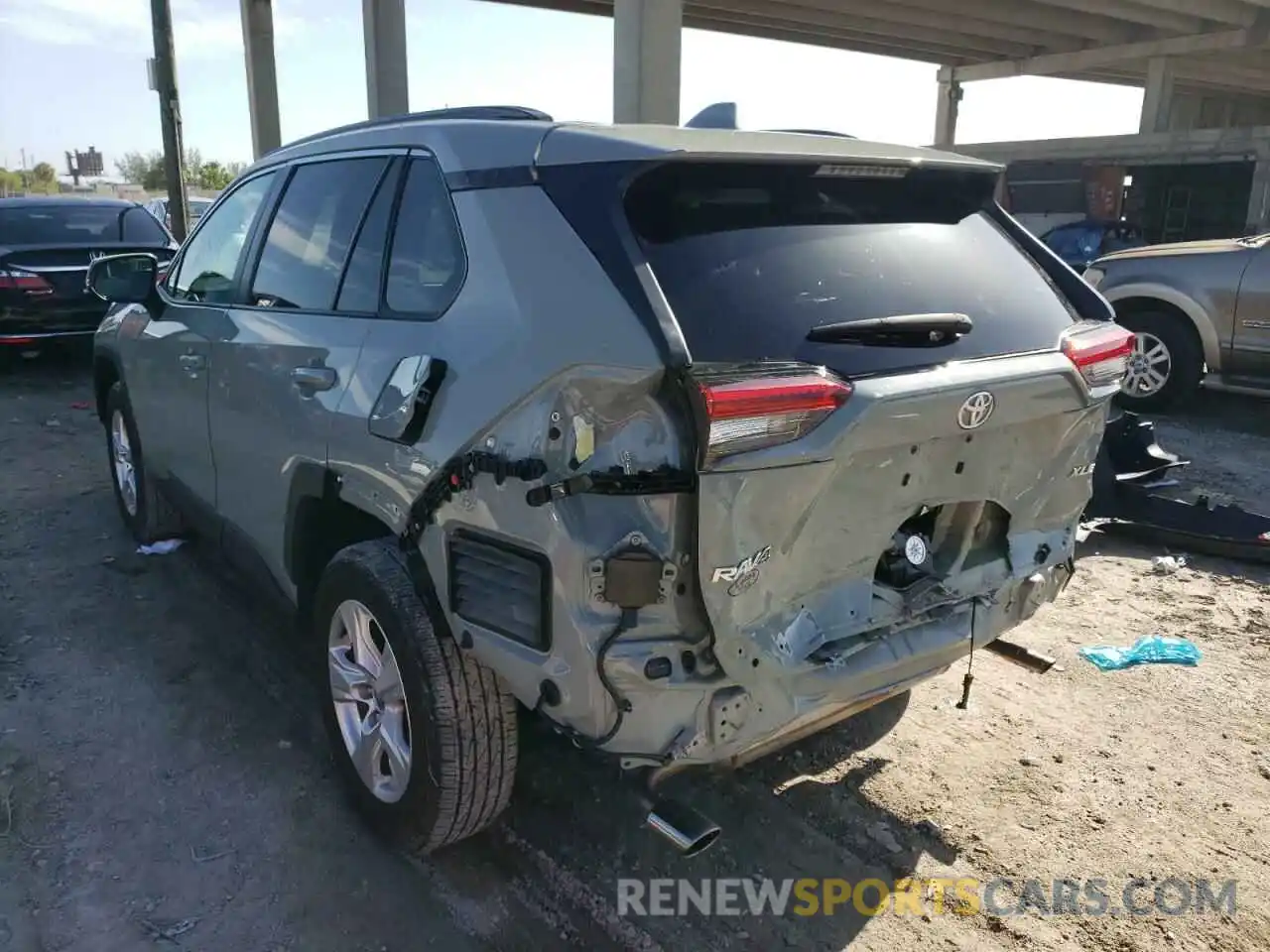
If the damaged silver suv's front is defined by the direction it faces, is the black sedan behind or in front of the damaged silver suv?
in front

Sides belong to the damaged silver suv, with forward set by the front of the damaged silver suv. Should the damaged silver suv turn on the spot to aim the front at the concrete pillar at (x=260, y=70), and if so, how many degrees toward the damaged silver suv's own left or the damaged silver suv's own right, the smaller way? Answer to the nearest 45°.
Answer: approximately 45° to the damaged silver suv's own right

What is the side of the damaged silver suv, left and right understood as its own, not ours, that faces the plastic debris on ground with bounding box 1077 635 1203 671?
back

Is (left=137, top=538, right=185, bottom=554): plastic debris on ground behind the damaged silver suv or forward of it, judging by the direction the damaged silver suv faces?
forward

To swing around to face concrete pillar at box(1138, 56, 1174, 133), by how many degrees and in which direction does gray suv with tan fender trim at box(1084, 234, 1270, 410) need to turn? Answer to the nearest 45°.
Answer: approximately 90° to its right

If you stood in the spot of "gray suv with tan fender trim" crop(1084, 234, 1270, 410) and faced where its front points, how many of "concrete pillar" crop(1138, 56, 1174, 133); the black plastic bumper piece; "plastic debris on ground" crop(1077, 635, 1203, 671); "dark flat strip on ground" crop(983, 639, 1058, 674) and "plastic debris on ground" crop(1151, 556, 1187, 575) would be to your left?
4

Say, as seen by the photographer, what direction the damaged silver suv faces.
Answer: facing away from the viewer and to the left of the viewer

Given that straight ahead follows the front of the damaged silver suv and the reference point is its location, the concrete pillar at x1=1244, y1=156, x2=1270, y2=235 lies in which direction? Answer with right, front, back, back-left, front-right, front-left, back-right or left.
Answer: right

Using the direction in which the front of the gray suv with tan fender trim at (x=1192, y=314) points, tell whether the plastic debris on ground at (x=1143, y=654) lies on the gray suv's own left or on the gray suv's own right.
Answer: on the gray suv's own left

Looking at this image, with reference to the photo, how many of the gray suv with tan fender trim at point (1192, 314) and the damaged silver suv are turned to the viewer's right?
0

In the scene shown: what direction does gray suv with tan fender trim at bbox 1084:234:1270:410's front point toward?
to the viewer's left
